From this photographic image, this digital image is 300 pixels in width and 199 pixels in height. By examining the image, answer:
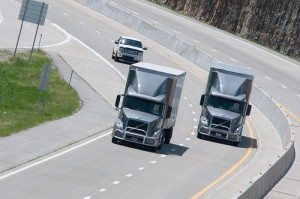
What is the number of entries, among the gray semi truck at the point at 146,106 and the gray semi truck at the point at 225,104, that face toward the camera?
2

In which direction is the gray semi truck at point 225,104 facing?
toward the camera

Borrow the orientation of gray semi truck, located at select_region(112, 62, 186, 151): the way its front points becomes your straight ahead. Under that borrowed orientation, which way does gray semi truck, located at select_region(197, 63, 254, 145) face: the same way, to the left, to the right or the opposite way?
the same way

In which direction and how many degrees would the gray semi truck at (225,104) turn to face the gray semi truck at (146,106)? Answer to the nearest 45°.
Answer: approximately 45° to its right

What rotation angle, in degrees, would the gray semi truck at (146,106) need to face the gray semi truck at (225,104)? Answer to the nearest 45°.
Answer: approximately 135° to its left
